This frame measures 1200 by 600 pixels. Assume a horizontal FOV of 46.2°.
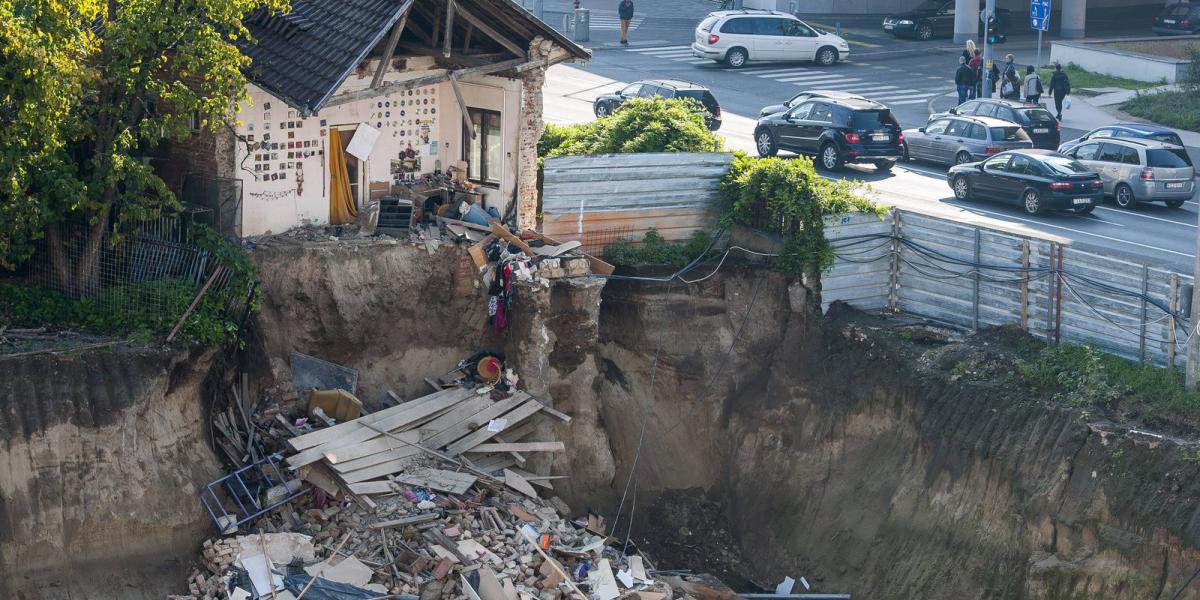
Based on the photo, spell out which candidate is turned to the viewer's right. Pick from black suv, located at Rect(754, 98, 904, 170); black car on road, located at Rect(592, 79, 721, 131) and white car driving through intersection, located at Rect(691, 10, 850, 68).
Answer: white car driving through intersection, located at Rect(691, 10, 850, 68)

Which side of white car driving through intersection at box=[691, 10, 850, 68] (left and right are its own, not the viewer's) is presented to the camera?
right

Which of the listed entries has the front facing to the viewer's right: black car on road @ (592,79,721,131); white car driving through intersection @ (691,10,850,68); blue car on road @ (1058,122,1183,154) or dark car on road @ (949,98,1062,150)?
white car driving through intersection @ (691,10,850,68)

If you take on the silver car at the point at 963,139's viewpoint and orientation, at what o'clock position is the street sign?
The street sign is roughly at 2 o'clock from the silver car.

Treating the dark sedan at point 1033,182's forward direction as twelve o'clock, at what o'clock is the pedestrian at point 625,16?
The pedestrian is roughly at 12 o'clock from the dark sedan.

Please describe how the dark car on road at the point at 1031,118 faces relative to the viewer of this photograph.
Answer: facing away from the viewer and to the left of the viewer

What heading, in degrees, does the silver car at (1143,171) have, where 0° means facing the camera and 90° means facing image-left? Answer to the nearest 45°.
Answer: approximately 135°

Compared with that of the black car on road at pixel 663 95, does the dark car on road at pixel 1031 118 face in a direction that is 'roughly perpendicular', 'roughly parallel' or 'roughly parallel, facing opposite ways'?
roughly parallel

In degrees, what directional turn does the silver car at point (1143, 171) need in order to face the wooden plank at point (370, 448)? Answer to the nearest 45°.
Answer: approximately 90° to its left

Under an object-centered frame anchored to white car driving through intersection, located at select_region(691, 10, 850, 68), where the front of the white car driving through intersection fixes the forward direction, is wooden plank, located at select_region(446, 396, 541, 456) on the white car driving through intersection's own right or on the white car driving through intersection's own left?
on the white car driving through intersection's own right

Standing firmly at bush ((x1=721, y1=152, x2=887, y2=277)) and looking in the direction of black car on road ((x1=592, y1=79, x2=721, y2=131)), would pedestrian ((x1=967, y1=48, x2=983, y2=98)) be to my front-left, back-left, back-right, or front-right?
front-right

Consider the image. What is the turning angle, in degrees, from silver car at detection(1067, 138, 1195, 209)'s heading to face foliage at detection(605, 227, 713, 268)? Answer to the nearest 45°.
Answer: approximately 90° to its left

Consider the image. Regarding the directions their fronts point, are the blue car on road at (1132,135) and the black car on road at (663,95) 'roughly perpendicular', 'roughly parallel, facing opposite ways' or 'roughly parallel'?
roughly parallel

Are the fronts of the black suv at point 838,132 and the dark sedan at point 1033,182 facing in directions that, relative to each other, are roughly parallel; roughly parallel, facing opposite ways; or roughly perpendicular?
roughly parallel

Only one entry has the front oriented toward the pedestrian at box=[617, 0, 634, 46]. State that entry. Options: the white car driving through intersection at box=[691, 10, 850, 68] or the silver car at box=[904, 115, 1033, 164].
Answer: the silver car

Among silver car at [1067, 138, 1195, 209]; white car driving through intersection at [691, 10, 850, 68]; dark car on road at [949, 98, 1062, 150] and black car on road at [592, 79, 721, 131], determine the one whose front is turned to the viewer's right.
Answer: white car driving through intersection at [691, 10, 850, 68]

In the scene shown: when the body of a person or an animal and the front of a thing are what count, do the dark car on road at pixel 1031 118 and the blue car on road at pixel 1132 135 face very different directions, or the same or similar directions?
same or similar directions

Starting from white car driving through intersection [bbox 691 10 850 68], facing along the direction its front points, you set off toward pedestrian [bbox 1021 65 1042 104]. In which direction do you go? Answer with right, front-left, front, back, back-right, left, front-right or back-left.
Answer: front-right

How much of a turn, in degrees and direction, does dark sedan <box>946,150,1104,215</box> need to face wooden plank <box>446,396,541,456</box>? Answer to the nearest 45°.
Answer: approximately 90° to its left
